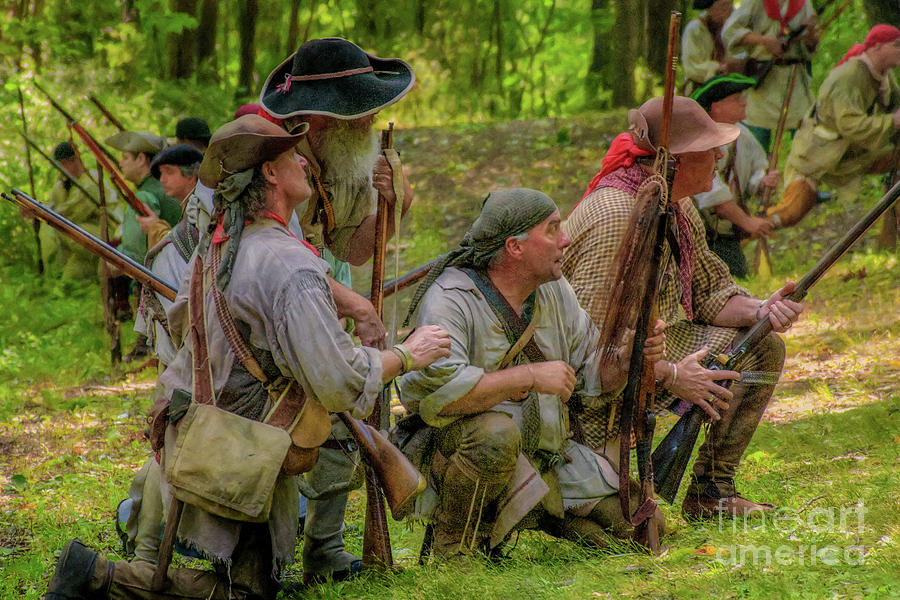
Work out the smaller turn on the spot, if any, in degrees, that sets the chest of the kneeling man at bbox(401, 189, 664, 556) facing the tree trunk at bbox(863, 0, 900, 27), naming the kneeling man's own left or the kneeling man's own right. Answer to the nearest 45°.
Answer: approximately 90° to the kneeling man's own left

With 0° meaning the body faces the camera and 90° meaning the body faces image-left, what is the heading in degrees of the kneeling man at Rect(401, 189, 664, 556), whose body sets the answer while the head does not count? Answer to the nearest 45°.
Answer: approximately 315°

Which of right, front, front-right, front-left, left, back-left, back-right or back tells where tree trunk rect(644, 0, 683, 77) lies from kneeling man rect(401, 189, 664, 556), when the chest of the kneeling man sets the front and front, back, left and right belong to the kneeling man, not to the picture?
back-left

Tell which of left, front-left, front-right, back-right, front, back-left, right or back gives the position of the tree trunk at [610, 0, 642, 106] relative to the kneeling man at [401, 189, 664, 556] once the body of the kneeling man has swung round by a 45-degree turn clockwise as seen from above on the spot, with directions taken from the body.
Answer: back

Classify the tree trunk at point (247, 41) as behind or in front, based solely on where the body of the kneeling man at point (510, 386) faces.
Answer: behind

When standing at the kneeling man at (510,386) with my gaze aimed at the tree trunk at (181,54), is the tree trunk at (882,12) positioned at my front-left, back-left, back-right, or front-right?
front-right

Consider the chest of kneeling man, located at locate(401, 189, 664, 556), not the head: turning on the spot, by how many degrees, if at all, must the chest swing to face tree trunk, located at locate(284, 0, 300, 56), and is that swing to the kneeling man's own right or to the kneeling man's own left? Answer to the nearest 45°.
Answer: approximately 135° to the kneeling man's own left

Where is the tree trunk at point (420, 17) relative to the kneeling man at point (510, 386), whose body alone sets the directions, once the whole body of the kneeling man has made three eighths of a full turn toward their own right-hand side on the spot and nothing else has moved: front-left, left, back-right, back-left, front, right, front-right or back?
right

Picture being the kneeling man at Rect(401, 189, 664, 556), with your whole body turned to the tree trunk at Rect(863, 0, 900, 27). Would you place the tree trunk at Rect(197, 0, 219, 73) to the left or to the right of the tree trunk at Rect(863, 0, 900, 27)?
left

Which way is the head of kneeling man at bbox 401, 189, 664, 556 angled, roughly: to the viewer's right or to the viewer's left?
to the viewer's right

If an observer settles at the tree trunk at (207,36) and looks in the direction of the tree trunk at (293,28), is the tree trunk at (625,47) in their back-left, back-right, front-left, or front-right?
front-right
